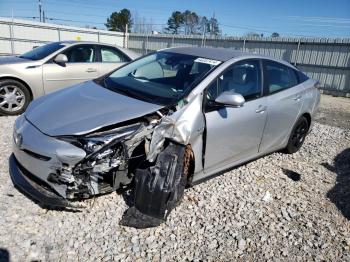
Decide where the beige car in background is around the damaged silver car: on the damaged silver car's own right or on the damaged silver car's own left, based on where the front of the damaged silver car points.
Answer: on the damaged silver car's own right

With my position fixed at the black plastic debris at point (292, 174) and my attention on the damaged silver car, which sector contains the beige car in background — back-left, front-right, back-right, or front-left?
front-right

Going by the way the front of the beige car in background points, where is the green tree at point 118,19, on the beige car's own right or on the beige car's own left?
on the beige car's own right

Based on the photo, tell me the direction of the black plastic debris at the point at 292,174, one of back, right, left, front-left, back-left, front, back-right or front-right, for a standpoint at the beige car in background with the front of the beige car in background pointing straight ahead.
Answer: back-left

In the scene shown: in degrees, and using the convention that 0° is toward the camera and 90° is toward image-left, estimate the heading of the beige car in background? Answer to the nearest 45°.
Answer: approximately 90°

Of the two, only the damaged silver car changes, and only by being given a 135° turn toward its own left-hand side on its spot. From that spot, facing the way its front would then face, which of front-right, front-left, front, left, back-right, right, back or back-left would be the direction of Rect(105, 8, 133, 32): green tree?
left

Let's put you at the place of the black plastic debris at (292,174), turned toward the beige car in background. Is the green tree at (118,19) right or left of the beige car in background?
right

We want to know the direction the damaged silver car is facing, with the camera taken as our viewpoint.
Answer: facing the viewer and to the left of the viewer

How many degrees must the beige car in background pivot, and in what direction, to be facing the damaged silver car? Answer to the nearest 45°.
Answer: approximately 90° to its left

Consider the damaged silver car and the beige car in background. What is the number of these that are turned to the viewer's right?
0
